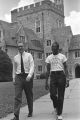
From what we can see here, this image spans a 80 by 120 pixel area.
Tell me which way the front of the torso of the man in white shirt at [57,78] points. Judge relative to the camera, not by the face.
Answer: toward the camera

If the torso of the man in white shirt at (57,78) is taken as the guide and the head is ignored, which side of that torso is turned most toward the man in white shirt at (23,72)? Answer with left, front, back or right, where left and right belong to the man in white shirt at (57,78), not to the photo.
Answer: right

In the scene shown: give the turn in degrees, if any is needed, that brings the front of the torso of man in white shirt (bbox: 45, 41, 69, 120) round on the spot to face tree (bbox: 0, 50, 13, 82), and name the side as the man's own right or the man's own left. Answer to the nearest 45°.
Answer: approximately 180°
